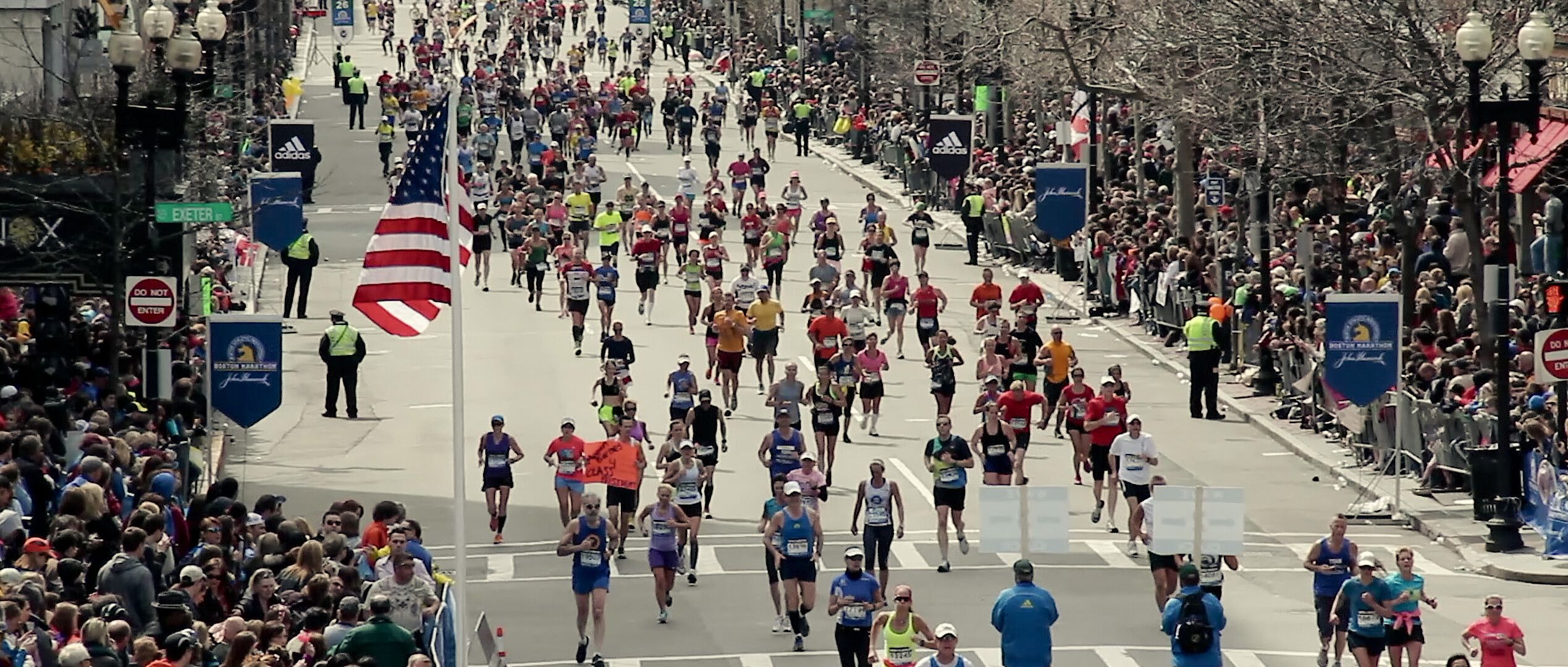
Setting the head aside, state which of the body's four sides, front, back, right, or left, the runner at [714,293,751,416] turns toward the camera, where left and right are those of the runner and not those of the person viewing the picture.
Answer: front

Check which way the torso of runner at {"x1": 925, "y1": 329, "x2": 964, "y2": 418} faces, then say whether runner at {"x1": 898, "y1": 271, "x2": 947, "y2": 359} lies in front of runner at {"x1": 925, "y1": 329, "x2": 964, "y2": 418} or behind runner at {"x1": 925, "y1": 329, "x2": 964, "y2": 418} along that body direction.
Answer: behind

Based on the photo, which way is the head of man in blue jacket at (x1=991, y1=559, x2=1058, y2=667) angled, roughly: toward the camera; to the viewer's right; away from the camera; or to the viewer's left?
away from the camera

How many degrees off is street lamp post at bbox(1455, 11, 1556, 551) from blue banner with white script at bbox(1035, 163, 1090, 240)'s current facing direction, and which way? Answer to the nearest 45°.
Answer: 0° — it already faces it

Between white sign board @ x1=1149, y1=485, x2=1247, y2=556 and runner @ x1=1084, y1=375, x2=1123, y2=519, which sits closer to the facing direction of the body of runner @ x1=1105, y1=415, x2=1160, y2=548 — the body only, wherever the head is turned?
the white sign board

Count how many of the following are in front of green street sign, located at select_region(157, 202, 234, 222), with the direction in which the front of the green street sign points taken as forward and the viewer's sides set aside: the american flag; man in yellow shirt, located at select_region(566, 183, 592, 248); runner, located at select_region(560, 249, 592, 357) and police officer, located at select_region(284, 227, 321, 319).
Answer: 1

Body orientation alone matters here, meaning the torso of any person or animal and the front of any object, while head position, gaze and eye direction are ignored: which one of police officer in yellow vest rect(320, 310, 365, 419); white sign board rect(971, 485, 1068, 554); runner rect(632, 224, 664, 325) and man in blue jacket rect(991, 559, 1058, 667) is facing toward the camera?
the runner

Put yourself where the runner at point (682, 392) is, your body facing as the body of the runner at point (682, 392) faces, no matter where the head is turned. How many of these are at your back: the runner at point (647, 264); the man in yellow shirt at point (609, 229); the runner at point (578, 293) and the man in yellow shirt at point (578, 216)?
4

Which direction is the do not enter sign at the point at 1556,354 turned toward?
toward the camera

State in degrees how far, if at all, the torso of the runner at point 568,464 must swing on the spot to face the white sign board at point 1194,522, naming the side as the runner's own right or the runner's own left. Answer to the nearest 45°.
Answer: approximately 45° to the runner's own left

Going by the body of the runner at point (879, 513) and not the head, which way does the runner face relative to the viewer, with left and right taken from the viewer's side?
facing the viewer

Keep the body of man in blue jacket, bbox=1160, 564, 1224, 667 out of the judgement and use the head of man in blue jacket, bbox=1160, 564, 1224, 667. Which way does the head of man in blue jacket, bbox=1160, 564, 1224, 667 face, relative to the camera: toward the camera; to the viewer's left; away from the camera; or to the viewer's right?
away from the camera
